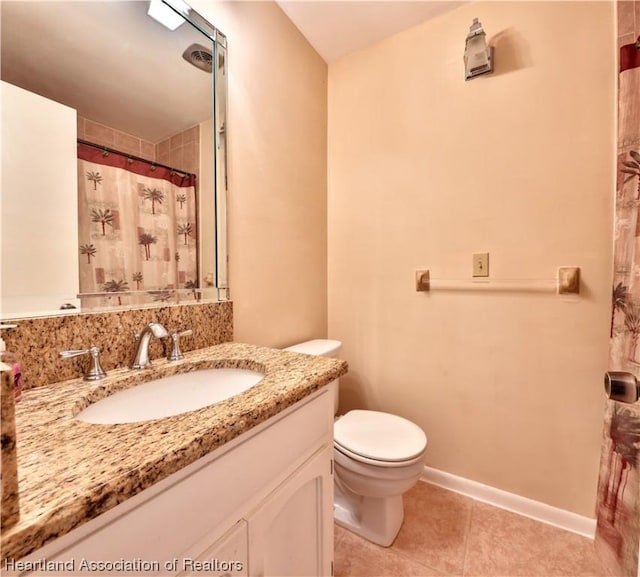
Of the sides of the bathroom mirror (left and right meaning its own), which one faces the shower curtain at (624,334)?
front

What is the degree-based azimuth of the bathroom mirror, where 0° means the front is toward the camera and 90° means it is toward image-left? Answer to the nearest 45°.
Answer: approximately 315°

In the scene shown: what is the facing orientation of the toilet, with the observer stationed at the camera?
facing the viewer and to the right of the viewer

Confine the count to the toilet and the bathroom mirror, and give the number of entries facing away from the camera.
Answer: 0
